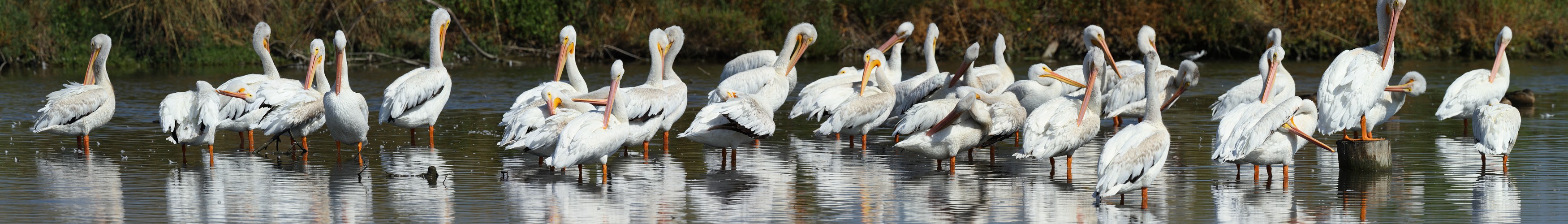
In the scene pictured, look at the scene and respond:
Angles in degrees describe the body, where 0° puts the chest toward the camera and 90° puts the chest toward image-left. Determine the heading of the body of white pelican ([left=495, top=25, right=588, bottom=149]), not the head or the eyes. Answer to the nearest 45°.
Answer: approximately 270°

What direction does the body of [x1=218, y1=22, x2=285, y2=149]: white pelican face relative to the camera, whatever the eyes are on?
to the viewer's right

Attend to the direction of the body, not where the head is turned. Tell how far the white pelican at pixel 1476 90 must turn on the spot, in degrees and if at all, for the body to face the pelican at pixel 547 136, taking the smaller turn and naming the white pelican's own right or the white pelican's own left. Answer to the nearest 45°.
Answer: approximately 135° to the white pelican's own right

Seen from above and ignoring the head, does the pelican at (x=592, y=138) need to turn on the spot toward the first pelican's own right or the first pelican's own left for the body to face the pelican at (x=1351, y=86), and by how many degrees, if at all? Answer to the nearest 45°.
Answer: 0° — it already faces it

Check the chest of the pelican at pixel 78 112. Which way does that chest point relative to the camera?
to the viewer's right

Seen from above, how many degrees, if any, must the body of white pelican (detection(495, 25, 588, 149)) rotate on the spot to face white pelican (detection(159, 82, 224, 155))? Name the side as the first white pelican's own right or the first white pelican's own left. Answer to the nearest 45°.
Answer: approximately 180°

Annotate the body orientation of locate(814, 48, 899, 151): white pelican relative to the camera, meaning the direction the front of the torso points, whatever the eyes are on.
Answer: to the viewer's right

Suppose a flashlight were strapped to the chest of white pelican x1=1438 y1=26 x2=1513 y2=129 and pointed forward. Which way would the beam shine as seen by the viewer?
to the viewer's right

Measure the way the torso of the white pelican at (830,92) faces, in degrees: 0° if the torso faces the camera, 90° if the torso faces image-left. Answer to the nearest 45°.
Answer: approximately 270°
